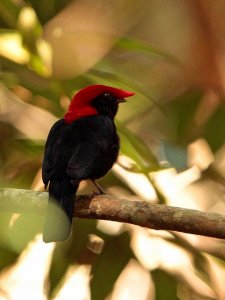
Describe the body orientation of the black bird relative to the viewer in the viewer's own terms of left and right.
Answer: facing away from the viewer and to the right of the viewer
